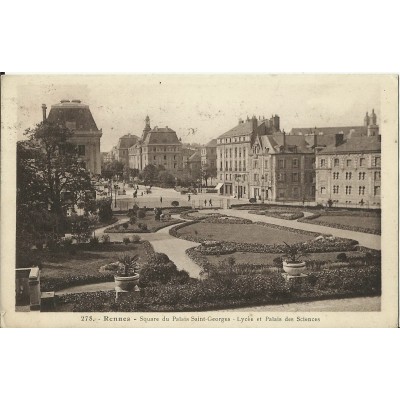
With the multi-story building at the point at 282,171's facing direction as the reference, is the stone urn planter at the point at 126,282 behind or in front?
in front

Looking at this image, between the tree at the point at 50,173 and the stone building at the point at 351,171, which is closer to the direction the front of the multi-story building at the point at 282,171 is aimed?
the tree

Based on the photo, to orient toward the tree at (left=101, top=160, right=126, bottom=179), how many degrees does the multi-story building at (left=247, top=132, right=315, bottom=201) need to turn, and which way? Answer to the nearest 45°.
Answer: approximately 45° to its right

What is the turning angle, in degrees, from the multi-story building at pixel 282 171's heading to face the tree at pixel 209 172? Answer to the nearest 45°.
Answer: approximately 45° to its right
